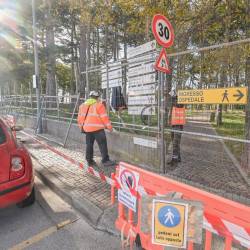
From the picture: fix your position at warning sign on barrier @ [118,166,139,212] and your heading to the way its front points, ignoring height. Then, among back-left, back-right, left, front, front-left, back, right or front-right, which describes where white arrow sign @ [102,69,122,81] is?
back-right

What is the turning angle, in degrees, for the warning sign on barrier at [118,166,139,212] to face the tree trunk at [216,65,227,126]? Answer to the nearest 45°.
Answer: approximately 180°

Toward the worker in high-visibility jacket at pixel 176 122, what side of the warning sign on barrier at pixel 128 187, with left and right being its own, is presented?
back

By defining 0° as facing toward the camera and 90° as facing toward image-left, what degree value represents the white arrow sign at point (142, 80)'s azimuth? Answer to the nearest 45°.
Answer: approximately 45°

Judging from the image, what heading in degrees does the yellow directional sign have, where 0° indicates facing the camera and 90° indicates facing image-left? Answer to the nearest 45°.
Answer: approximately 0°
